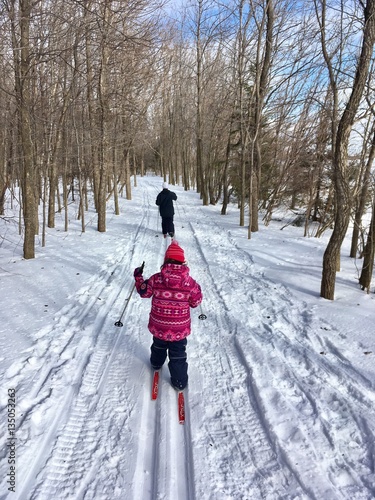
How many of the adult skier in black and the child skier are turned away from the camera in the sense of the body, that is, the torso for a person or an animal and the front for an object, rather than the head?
2

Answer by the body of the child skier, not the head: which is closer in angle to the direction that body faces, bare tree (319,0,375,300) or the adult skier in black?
the adult skier in black

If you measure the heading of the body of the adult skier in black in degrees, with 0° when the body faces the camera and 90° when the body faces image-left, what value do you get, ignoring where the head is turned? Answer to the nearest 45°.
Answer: approximately 180°

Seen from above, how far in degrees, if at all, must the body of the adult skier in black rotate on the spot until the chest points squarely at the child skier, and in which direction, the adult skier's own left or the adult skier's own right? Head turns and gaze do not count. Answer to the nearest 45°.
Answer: approximately 180°

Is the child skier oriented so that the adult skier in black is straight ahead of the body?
yes

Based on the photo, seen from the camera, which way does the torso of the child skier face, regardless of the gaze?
away from the camera

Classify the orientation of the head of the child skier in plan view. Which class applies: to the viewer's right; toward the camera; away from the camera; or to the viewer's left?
away from the camera
